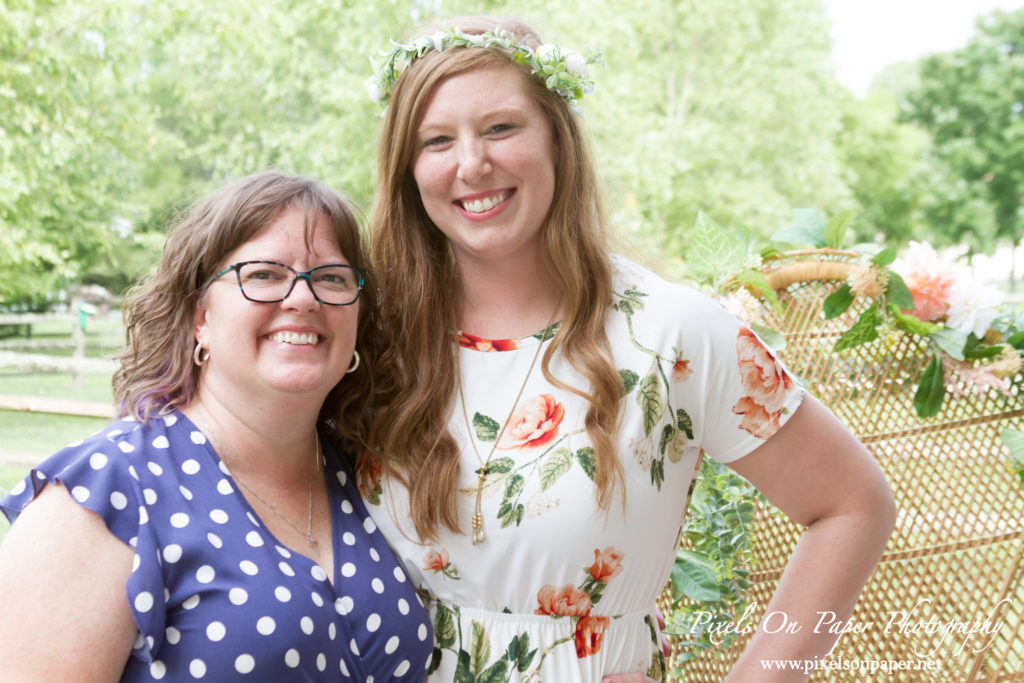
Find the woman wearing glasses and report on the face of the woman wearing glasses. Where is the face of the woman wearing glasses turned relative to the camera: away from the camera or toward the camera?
toward the camera

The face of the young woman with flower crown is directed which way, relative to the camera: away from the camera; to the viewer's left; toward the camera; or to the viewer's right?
toward the camera

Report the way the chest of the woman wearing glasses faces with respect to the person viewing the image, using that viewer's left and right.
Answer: facing the viewer and to the right of the viewer

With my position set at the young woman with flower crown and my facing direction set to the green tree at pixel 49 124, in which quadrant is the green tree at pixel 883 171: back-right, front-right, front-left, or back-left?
front-right

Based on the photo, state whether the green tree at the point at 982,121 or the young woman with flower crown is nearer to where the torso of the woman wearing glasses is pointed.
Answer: the young woman with flower crown

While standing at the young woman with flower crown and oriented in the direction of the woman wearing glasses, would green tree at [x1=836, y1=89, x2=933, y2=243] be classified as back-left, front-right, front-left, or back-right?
back-right

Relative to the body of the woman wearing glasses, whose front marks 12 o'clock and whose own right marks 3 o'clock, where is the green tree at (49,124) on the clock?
The green tree is roughly at 7 o'clock from the woman wearing glasses.

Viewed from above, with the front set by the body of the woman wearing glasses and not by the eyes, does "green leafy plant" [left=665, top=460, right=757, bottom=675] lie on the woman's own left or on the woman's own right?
on the woman's own left

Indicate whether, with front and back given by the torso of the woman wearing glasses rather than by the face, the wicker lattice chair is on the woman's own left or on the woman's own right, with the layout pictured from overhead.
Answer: on the woman's own left
